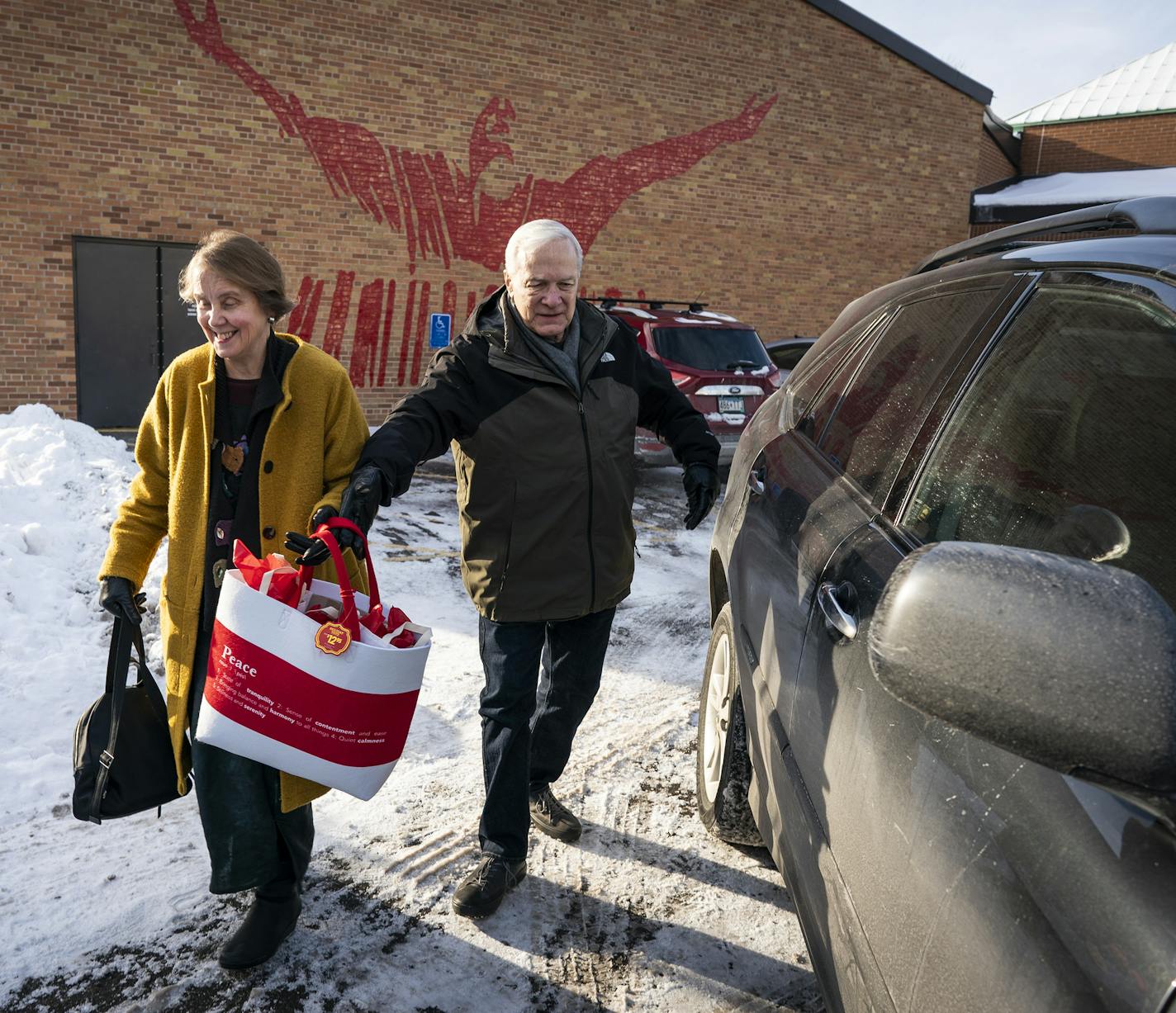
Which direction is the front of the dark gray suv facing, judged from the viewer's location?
facing the viewer and to the right of the viewer

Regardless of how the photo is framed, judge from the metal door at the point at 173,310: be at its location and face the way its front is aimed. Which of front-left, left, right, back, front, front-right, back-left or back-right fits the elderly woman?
front

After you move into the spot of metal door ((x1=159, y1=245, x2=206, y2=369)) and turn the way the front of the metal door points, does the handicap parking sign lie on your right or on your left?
on your left

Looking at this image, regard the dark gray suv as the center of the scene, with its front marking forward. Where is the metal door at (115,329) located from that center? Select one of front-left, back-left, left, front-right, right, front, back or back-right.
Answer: back

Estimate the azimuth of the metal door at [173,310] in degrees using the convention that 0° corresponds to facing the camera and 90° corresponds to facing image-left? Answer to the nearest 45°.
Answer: approximately 0°

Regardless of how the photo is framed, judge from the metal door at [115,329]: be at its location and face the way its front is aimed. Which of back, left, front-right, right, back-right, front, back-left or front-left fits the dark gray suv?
front

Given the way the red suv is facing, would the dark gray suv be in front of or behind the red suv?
behind

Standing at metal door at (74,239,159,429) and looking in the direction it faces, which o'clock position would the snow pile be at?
The snow pile is roughly at 12 o'clock from the metal door.

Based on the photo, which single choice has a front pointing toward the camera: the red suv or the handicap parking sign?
the handicap parking sign

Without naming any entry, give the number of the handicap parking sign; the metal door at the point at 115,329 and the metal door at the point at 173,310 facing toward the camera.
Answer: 3

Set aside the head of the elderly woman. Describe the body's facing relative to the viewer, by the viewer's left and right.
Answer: facing the viewer and to the left of the viewer

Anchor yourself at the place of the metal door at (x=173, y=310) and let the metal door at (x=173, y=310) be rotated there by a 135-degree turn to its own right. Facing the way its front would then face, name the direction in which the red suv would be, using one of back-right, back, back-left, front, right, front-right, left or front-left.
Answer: back

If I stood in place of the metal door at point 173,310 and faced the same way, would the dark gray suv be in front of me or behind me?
in front

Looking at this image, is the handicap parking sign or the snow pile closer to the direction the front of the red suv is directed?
the handicap parking sign

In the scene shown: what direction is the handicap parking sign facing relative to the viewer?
toward the camera
